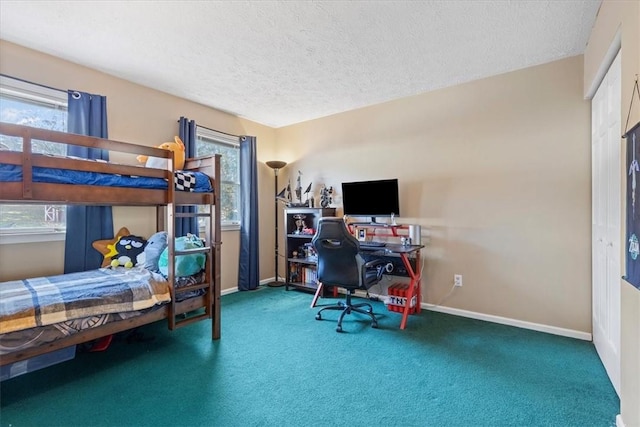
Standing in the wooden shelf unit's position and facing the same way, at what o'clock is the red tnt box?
The red tnt box is roughly at 9 o'clock from the wooden shelf unit.

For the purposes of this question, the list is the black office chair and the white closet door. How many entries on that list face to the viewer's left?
1

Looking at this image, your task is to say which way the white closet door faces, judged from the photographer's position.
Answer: facing to the left of the viewer

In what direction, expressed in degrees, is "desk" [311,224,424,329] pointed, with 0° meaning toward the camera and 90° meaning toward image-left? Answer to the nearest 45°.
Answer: approximately 45°

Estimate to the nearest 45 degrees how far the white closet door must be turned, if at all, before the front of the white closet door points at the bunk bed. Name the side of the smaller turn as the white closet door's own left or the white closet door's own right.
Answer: approximately 45° to the white closet door's own left

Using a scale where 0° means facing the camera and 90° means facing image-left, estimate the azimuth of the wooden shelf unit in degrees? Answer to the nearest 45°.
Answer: approximately 45°

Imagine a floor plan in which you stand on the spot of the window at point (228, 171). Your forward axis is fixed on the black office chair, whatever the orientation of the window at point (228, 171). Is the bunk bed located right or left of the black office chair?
right

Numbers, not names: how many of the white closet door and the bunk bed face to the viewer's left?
1
